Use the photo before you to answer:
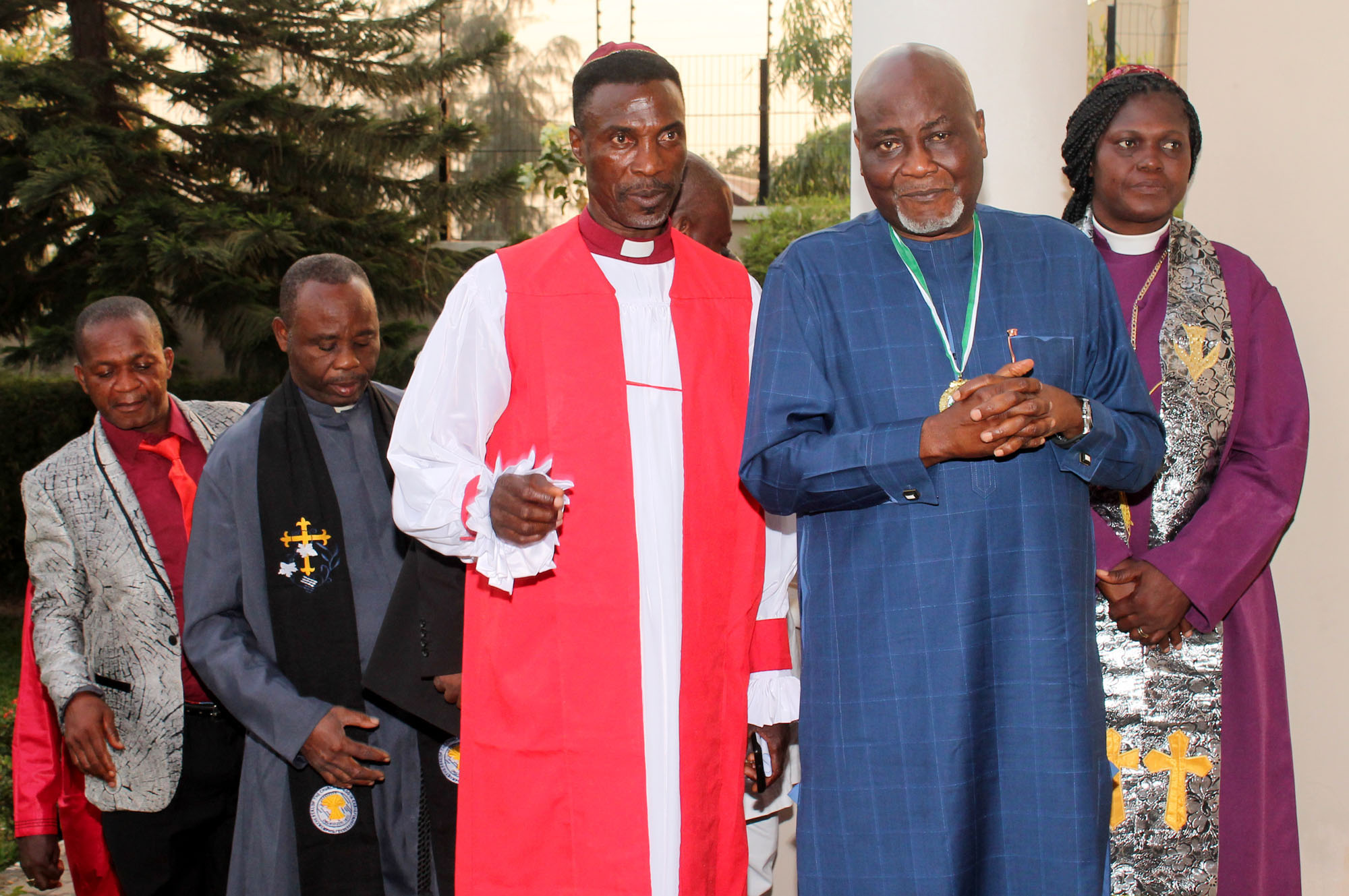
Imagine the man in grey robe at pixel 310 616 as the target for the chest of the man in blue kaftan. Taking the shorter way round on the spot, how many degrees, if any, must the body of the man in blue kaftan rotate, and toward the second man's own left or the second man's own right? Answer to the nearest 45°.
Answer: approximately 90° to the second man's own right

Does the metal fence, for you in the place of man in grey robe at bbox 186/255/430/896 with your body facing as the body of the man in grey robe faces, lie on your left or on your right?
on your left

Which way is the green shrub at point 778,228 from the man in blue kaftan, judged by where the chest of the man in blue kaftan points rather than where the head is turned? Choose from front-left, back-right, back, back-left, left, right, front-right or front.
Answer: back

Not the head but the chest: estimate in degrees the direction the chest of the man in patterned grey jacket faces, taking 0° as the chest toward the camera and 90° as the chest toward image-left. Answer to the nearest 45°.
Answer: approximately 315°

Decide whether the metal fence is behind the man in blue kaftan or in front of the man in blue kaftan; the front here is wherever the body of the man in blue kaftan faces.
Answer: behind

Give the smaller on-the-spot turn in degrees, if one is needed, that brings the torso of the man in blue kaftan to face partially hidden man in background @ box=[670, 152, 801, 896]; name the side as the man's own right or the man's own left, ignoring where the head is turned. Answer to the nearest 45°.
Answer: approximately 180°

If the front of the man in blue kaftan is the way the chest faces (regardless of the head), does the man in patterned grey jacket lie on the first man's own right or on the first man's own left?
on the first man's own right

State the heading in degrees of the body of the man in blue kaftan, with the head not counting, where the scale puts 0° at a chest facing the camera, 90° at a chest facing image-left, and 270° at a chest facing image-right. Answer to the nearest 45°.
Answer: approximately 0°

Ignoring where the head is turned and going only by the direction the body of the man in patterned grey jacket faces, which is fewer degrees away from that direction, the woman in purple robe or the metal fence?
the woman in purple robe
